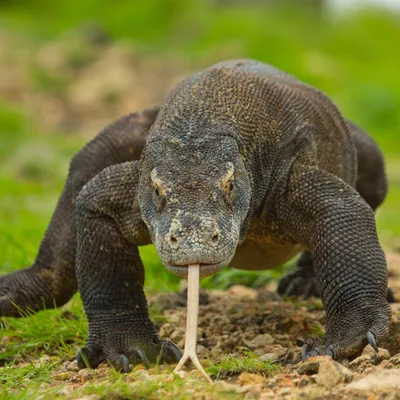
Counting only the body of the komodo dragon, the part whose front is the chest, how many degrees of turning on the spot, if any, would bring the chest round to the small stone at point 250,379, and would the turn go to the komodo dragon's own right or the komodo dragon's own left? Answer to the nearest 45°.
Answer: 0° — it already faces it

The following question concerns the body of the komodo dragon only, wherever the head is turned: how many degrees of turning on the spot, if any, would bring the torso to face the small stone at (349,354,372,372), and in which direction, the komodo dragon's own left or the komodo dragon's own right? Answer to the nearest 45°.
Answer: approximately 45° to the komodo dragon's own left

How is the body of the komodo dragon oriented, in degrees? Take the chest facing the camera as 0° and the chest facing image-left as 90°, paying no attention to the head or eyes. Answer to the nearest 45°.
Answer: approximately 0°

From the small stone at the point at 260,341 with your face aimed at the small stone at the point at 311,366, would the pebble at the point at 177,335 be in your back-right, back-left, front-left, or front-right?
back-right

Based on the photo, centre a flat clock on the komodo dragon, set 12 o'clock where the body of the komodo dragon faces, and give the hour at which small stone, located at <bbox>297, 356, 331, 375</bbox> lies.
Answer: The small stone is roughly at 11 o'clock from the komodo dragon.

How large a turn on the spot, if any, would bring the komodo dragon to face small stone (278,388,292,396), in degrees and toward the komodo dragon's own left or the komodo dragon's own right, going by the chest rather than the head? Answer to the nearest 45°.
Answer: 0° — it already faces it

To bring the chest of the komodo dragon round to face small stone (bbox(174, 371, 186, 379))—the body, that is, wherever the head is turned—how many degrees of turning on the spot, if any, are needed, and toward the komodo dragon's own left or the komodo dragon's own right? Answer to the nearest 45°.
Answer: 0° — it already faces it
